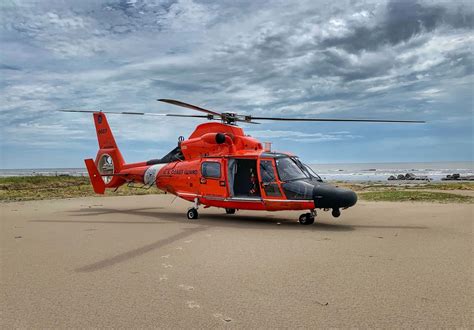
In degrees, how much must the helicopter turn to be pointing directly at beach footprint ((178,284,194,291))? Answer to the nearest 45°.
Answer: approximately 45° to its right

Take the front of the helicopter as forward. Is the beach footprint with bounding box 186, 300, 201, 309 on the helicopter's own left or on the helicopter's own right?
on the helicopter's own right

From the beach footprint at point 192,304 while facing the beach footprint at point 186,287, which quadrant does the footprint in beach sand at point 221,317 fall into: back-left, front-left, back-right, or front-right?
back-right

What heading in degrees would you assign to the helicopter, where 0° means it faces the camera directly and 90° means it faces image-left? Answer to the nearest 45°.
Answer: approximately 315°

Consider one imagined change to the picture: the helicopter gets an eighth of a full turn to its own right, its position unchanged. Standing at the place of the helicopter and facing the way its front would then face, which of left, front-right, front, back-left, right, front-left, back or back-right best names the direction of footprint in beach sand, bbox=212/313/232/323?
front

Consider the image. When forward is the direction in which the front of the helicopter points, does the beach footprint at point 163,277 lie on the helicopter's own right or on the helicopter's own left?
on the helicopter's own right

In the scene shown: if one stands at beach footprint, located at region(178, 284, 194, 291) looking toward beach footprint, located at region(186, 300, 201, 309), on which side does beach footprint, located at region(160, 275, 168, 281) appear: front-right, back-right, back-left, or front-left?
back-right
